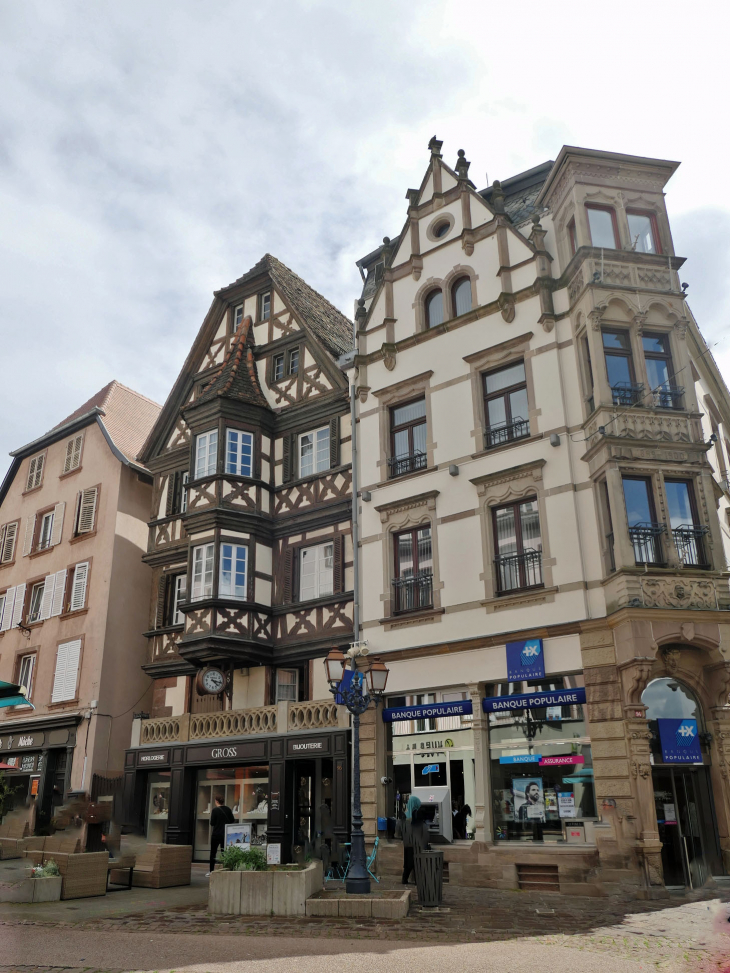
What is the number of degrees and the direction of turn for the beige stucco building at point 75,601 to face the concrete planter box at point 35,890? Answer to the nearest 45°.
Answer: approximately 45° to its left

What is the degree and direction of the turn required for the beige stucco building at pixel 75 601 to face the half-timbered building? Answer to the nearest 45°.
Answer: approximately 90° to its left

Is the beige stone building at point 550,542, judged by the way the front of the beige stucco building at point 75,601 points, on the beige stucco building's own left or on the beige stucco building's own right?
on the beige stucco building's own left

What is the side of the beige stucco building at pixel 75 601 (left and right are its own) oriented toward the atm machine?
left

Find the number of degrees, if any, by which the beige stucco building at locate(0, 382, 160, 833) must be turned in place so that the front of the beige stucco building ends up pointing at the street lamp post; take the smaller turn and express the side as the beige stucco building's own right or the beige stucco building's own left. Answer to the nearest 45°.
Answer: approximately 45° to the beige stucco building's own left

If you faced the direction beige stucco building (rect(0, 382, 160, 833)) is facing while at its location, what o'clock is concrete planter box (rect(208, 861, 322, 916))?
The concrete planter box is roughly at 10 o'clock from the beige stucco building.

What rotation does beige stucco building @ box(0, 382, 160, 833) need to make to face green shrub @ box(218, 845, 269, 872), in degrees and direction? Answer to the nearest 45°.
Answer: approximately 45° to its left
